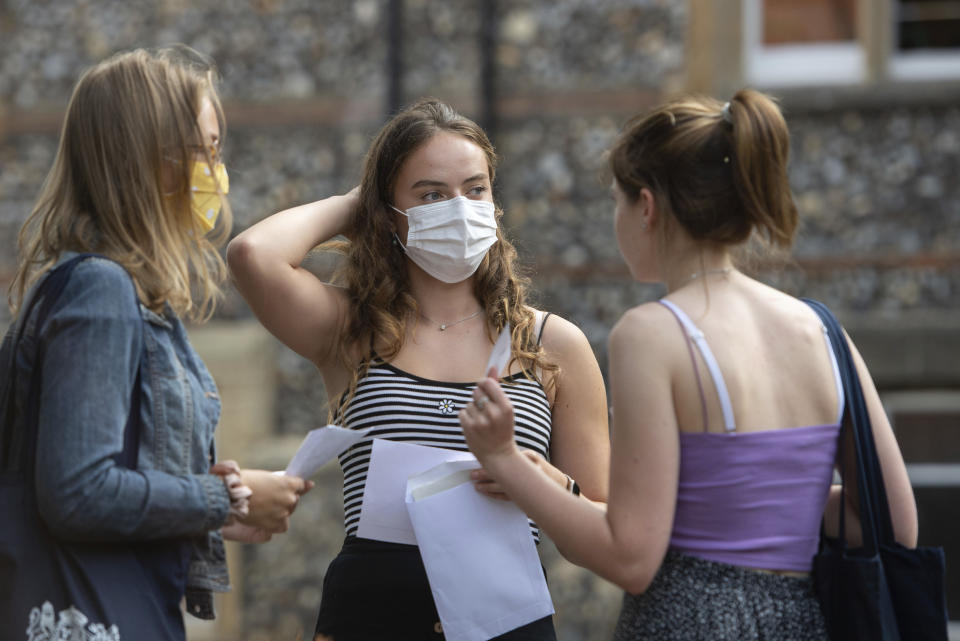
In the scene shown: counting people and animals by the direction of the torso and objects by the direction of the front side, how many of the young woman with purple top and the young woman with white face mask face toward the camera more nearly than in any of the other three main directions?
1

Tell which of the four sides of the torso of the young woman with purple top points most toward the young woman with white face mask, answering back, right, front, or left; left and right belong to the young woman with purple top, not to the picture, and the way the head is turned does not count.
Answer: front

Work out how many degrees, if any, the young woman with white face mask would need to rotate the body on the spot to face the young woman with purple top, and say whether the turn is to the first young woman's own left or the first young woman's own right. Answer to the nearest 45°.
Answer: approximately 45° to the first young woman's own left

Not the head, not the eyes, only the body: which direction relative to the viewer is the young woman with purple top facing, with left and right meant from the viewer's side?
facing away from the viewer and to the left of the viewer

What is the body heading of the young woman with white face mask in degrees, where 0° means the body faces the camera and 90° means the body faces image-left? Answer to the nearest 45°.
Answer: approximately 0°

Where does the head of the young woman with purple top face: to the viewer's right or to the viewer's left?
to the viewer's left
